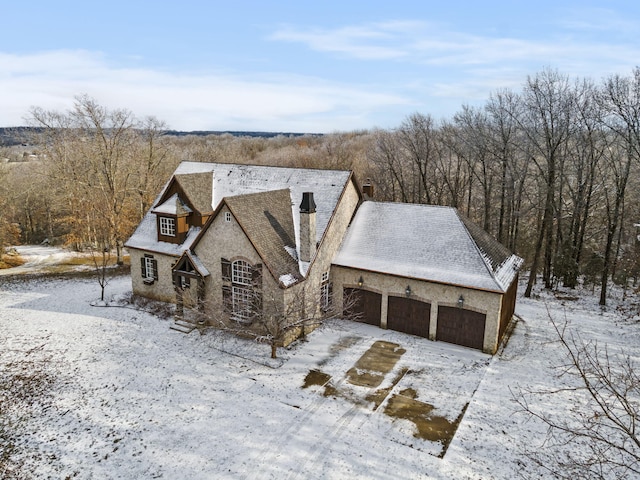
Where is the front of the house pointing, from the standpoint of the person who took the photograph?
facing the viewer and to the left of the viewer

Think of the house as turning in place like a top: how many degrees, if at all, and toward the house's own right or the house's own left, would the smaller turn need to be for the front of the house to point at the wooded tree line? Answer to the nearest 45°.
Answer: approximately 180°
